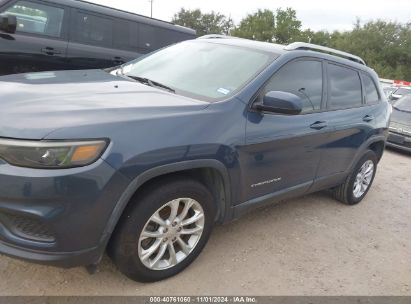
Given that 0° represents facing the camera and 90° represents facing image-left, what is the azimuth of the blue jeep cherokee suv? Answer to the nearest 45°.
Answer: approximately 45°

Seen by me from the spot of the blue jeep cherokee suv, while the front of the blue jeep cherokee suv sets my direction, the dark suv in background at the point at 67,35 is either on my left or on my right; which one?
on my right
